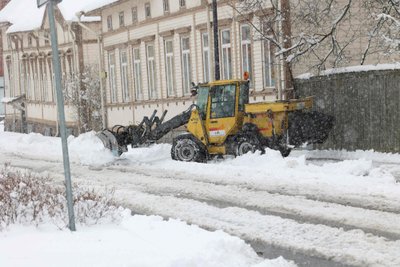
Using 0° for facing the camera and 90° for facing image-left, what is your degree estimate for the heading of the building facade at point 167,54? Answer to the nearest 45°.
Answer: approximately 45°

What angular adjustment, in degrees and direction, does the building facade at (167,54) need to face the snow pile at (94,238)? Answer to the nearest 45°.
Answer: approximately 45° to its left

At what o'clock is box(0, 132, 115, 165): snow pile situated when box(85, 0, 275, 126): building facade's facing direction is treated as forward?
The snow pile is roughly at 1 o'clock from the building facade.

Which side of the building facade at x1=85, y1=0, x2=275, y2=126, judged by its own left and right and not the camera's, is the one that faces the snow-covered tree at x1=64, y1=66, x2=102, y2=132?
right

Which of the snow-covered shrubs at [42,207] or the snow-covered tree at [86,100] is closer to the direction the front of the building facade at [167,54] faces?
the snow-covered shrubs

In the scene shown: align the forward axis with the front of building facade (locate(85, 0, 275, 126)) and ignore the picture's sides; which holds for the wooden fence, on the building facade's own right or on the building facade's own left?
on the building facade's own left

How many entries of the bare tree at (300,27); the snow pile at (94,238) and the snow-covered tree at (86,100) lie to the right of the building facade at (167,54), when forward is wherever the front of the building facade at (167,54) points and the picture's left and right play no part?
1

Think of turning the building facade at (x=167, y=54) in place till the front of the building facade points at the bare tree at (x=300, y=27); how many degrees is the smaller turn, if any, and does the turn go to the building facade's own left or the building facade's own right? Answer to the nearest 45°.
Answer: approximately 90° to the building facade's own left

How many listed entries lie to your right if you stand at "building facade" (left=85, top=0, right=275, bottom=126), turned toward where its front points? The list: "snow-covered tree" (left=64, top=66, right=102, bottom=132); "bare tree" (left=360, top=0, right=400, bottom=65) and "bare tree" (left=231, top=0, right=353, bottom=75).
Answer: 1

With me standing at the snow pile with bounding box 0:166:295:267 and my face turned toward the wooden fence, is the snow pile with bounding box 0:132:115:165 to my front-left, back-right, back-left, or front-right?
front-left

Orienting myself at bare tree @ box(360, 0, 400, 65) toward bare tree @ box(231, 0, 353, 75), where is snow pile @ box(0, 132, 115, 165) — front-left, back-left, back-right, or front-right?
front-left

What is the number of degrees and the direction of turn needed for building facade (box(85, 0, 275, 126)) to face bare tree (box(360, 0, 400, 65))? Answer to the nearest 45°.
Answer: approximately 90° to its left

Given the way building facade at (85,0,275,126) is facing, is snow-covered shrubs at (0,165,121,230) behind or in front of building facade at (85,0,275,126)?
in front
